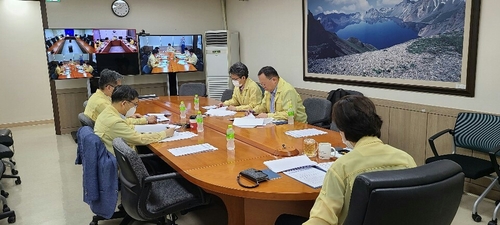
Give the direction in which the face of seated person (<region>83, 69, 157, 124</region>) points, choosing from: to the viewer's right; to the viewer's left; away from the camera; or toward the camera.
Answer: to the viewer's right

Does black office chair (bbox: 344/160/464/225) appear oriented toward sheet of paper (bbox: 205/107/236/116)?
yes

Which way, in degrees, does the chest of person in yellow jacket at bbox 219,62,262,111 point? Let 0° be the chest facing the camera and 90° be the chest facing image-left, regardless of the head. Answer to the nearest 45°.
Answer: approximately 45°

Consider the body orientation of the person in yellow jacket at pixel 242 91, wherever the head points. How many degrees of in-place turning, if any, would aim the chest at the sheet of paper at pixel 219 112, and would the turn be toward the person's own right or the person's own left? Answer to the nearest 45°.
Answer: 0° — they already face it

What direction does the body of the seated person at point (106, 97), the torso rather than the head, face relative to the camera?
to the viewer's right

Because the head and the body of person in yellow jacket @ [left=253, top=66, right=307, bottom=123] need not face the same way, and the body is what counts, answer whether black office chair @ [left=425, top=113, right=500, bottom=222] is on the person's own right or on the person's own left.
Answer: on the person's own left

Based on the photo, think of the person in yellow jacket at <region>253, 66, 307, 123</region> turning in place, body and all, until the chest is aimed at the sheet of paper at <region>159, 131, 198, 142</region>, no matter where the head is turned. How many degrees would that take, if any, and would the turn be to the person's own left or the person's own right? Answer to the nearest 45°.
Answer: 0° — they already face it

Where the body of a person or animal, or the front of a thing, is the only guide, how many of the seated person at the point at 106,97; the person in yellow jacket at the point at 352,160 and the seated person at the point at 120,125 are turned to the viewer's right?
2

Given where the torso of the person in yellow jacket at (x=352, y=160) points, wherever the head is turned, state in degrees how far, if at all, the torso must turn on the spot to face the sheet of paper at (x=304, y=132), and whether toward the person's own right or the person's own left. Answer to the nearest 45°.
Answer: approximately 45° to the person's own right

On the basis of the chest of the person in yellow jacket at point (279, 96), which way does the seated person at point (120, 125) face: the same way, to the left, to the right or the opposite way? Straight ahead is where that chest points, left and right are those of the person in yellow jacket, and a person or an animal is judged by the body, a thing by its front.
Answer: the opposite way

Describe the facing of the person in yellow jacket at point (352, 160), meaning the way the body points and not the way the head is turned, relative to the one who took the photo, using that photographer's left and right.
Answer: facing away from the viewer and to the left of the viewer

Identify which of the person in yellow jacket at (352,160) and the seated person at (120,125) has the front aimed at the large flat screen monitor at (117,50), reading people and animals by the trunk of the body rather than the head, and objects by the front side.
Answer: the person in yellow jacket

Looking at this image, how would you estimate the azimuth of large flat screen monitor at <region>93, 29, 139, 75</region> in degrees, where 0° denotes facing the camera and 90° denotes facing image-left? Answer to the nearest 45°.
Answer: approximately 0°
